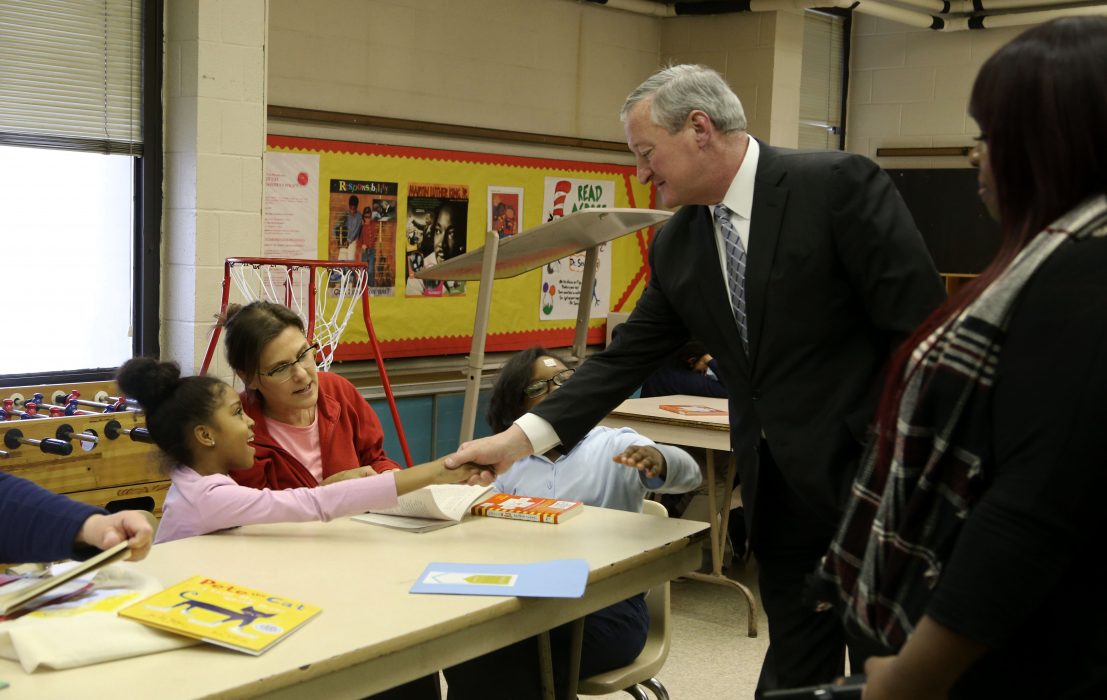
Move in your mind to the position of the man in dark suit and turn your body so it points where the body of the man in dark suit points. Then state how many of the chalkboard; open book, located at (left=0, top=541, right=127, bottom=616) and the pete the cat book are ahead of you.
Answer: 2

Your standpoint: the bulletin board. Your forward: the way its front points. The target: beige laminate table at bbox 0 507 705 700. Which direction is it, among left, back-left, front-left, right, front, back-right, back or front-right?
front-right

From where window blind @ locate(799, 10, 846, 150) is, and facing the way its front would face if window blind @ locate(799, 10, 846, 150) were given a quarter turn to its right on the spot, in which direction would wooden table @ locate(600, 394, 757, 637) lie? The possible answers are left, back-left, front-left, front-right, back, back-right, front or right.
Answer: front-left

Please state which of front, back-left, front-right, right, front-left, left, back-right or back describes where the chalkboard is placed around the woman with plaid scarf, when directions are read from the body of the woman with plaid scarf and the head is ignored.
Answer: right

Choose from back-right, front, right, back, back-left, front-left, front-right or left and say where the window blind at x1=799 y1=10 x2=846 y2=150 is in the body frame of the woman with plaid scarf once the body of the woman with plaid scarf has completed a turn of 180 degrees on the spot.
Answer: left

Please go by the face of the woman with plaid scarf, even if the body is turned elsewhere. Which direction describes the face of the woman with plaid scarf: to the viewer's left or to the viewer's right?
to the viewer's left

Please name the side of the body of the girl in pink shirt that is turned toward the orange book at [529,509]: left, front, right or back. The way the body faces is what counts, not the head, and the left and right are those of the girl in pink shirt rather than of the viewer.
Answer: front

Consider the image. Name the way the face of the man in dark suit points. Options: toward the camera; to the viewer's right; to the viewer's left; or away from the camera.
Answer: to the viewer's left

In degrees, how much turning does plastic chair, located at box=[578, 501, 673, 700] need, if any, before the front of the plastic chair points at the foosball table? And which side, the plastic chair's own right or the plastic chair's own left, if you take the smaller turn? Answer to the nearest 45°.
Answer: approximately 45° to the plastic chair's own right

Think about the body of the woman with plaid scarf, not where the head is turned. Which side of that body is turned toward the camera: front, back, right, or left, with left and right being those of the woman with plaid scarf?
left

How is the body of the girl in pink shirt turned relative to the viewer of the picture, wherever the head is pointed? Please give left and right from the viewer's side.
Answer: facing to the right of the viewer

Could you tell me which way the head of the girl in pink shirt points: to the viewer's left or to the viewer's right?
to the viewer's right
